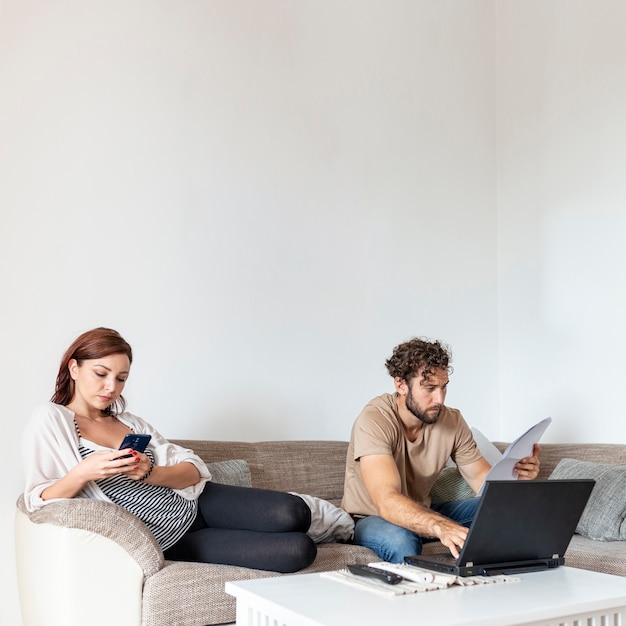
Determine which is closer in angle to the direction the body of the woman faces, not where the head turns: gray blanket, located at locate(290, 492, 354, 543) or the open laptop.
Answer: the open laptop

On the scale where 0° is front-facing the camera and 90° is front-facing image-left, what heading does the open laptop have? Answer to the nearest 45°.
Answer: approximately 135°

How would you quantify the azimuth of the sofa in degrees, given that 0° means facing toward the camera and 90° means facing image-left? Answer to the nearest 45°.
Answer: approximately 0°

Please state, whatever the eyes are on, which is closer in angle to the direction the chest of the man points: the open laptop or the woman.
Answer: the open laptop

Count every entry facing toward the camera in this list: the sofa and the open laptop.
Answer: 1

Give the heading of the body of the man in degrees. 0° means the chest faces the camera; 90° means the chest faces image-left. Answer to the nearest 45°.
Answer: approximately 315°

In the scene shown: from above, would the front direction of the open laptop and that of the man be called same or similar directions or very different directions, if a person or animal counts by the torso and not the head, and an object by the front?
very different directions

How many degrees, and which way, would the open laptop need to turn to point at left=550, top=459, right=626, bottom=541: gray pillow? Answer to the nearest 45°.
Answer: approximately 45° to its right
